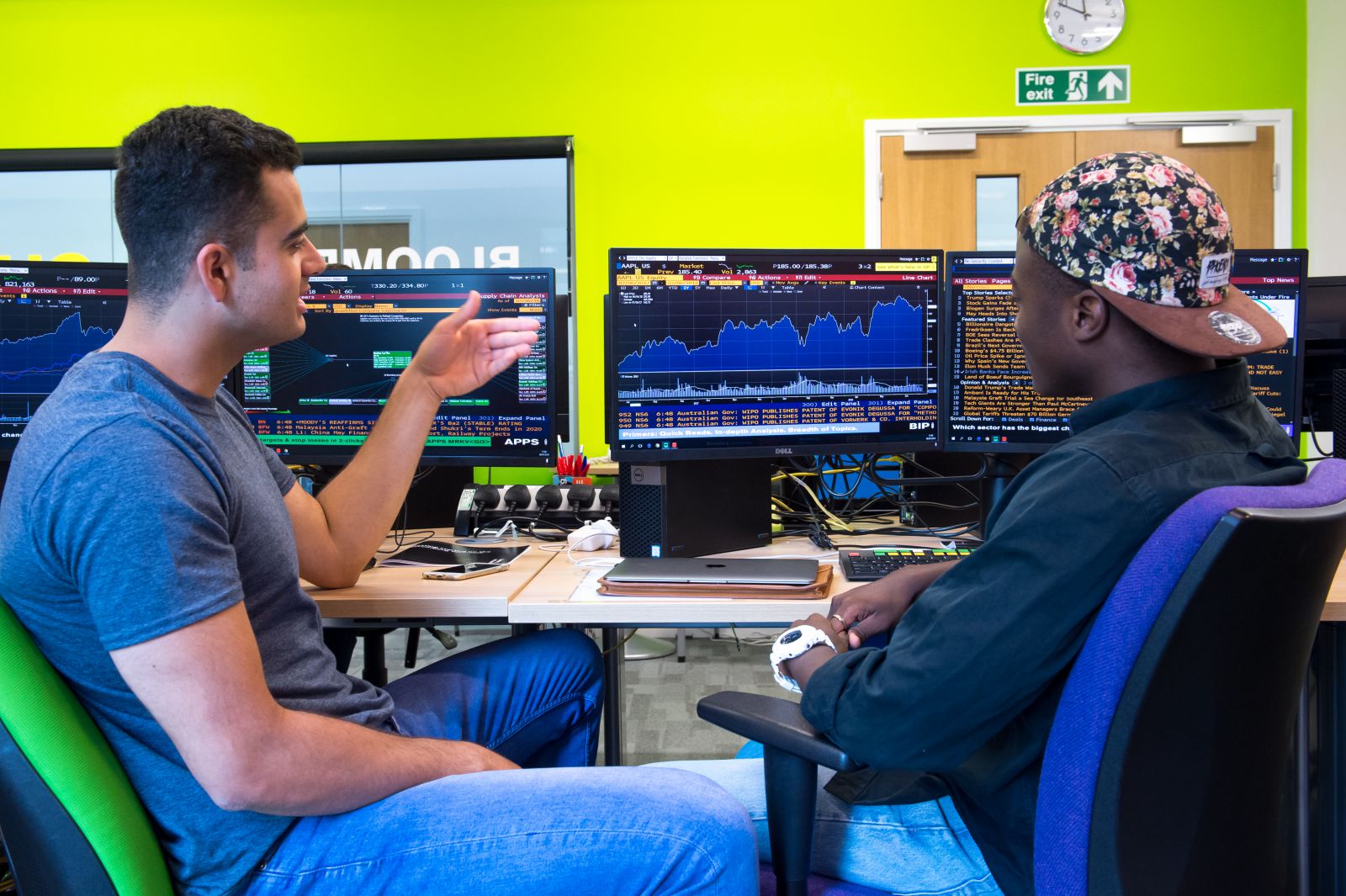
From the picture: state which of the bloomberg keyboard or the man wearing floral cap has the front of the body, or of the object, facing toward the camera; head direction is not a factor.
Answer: the bloomberg keyboard

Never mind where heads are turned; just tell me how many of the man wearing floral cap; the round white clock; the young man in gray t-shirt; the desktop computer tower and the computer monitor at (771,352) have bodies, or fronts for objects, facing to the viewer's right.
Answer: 1

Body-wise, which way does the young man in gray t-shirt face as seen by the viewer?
to the viewer's right

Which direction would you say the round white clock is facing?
toward the camera

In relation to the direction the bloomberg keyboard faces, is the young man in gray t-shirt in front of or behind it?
in front

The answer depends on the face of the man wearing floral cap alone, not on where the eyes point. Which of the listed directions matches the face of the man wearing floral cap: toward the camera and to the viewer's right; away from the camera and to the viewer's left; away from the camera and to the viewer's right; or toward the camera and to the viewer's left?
away from the camera and to the viewer's left

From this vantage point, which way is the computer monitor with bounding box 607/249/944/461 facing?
toward the camera

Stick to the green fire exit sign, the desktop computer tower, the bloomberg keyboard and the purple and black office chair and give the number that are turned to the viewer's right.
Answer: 0

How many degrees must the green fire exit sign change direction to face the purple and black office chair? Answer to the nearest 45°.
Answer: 0° — it already faces it

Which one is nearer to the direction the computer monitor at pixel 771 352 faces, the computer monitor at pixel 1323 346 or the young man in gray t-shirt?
the young man in gray t-shirt

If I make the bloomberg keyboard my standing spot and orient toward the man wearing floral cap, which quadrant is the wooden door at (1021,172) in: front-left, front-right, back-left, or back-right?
back-left

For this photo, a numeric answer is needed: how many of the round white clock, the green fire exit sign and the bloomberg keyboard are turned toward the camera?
3
